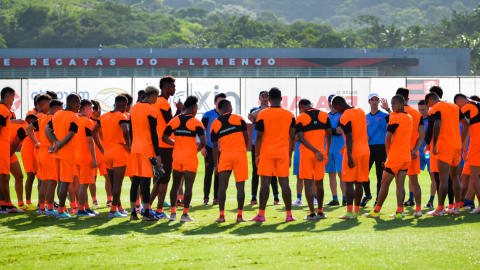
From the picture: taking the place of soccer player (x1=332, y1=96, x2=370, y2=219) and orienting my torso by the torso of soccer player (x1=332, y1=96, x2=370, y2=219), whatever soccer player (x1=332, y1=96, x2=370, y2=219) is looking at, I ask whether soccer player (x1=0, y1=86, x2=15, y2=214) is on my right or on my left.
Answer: on my left

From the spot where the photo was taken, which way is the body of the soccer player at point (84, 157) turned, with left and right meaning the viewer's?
facing away from the viewer and to the right of the viewer

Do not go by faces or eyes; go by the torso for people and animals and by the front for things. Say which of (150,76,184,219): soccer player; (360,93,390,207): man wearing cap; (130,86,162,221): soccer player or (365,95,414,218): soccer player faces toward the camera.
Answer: the man wearing cap

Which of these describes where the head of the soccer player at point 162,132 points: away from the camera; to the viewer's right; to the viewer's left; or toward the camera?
to the viewer's right

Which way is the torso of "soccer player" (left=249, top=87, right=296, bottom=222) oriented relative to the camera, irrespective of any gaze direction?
away from the camera

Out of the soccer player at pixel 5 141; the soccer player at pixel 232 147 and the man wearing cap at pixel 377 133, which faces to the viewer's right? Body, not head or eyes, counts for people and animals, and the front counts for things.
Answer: the soccer player at pixel 5 141

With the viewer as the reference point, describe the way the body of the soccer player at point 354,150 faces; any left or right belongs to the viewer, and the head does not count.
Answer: facing away from the viewer and to the left of the viewer

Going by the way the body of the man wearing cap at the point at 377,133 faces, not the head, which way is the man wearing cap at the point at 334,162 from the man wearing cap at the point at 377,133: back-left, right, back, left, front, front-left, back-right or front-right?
right

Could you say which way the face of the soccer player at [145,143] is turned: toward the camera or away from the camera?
away from the camera

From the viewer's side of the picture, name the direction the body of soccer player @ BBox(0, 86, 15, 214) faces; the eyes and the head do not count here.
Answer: to the viewer's right

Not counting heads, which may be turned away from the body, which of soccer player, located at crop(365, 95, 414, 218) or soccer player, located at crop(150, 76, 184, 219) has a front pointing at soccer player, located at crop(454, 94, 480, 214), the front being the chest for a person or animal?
soccer player, located at crop(150, 76, 184, 219)

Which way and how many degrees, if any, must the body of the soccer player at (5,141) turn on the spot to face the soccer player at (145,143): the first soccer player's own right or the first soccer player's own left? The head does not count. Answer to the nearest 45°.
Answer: approximately 45° to the first soccer player's own right

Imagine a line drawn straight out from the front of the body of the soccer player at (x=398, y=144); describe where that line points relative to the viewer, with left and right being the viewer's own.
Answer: facing away from the viewer and to the left of the viewer

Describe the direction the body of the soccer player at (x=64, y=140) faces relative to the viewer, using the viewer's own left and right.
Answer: facing away from the viewer and to the right of the viewer

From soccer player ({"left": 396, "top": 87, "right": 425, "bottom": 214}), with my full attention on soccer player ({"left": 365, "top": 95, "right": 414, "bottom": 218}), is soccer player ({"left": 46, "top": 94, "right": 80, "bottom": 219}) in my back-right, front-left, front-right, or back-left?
front-right

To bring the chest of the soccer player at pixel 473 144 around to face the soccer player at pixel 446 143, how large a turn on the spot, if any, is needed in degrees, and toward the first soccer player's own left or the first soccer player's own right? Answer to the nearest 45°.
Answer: approximately 45° to the first soccer player's own left

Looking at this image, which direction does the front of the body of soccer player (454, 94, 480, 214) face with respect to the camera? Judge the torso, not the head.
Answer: to the viewer's left

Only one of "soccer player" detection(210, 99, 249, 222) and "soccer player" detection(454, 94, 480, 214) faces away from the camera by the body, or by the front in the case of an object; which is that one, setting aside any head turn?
"soccer player" detection(210, 99, 249, 222)

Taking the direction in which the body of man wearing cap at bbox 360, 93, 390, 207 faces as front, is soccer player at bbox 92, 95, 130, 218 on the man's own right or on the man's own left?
on the man's own right

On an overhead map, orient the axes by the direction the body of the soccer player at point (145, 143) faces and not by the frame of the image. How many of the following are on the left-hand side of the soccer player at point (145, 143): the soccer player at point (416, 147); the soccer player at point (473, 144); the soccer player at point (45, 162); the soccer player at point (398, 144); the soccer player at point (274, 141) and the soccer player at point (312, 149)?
1

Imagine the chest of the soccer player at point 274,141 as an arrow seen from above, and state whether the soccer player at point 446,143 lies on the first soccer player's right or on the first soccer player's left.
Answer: on the first soccer player's right
